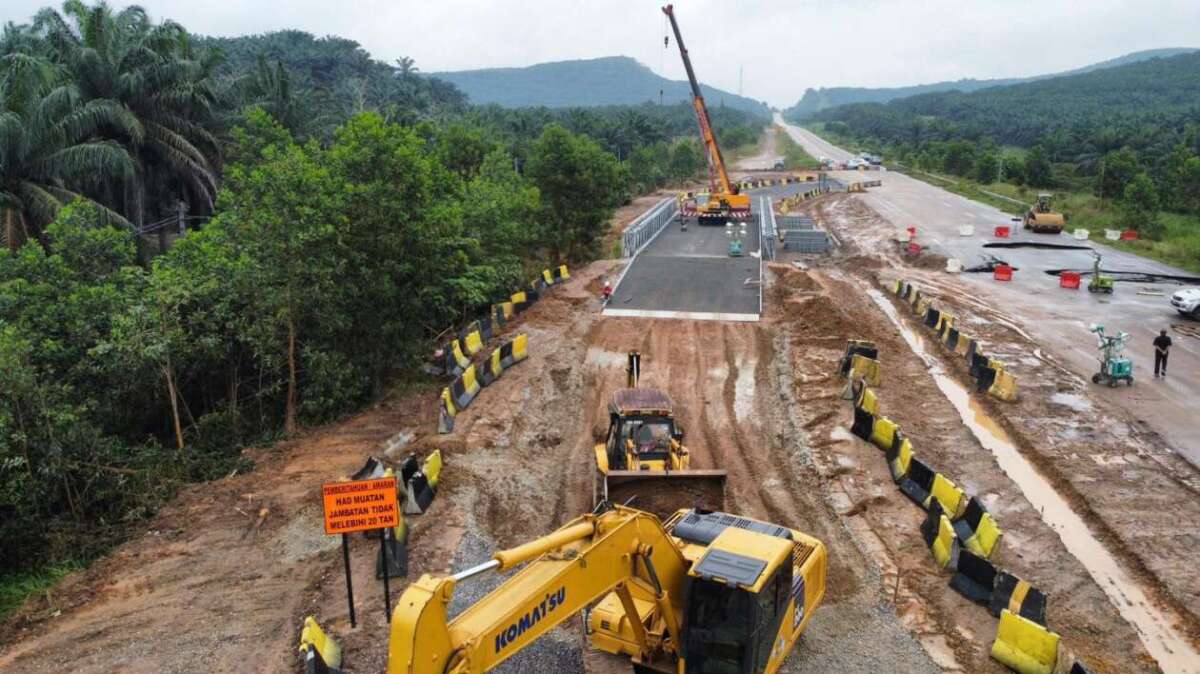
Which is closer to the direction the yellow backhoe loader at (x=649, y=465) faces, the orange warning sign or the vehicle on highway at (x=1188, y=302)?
the orange warning sign

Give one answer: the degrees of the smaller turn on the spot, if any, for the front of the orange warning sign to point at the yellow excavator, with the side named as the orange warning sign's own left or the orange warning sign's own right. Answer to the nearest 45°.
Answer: approximately 45° to the orange warning sign's own left

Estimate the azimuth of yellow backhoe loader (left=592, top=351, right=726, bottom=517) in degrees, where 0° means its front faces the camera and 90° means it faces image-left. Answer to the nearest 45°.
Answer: approximately 0°

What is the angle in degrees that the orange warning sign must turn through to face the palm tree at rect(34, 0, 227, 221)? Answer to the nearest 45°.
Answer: approximately 180°

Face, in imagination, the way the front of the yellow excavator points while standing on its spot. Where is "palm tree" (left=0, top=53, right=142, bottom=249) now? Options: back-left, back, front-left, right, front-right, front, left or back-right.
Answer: right

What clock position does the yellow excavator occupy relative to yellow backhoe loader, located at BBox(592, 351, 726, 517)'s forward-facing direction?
The yellow excavator is roughly at 12 o'clock from the yellow backhoe loader.

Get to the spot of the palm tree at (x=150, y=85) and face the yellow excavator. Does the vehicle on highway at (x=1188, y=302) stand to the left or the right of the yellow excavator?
left

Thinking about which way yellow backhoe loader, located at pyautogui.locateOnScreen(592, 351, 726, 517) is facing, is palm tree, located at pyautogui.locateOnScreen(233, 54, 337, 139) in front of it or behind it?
behind

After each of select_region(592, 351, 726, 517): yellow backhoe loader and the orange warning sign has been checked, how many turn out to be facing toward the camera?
2

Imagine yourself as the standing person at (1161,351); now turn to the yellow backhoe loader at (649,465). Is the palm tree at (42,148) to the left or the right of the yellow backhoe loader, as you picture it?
right

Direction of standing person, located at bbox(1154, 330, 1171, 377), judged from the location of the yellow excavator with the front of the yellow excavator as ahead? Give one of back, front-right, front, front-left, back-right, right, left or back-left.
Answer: back

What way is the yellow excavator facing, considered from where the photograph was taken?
facing the viewer and to the left of the viewer
